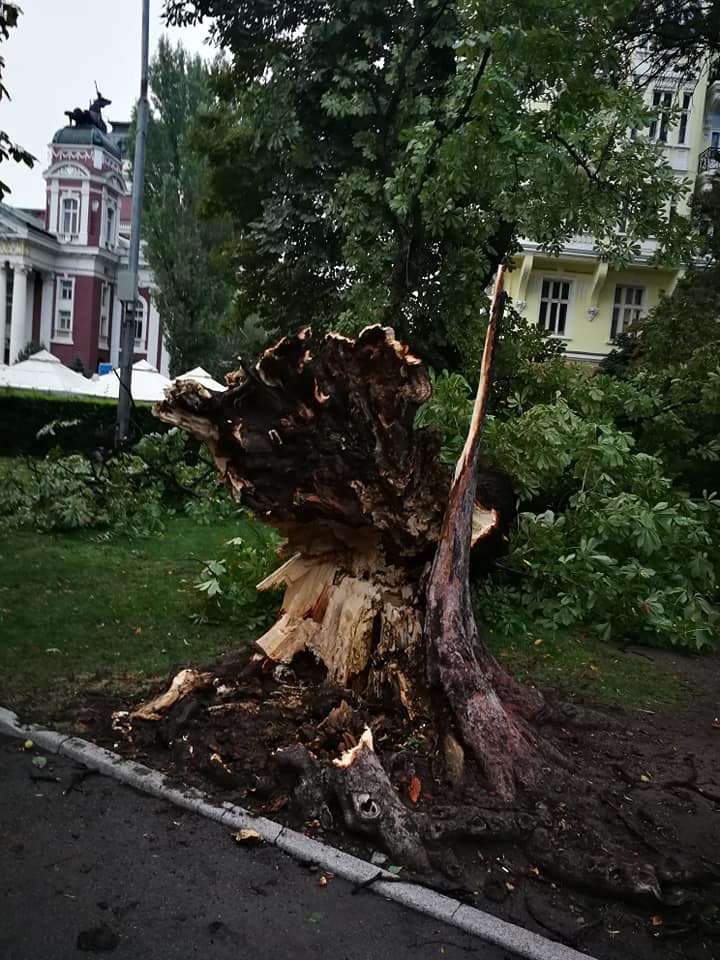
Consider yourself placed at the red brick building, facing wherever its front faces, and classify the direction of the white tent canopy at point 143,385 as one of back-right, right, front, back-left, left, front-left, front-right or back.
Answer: front-left

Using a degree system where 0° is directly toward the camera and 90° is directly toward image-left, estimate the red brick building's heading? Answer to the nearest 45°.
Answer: approximately 45°

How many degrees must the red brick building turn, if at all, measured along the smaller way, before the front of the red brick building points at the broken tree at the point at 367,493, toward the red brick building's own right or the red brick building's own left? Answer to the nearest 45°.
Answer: approximately 45° to the red brick building's own left

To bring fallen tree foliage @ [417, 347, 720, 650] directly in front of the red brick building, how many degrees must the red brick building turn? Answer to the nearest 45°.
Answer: approximately 45° to its left

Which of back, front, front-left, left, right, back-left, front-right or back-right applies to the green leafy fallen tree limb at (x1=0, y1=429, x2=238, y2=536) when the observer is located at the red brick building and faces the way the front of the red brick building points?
front-left

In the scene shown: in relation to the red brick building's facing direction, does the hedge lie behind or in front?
in front

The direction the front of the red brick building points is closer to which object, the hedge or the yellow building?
the hedge

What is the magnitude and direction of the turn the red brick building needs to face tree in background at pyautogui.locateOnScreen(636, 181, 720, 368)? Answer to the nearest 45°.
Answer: approximately 45° to its left

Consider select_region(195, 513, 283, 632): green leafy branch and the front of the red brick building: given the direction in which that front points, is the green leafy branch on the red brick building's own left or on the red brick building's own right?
on the red brick building's own left

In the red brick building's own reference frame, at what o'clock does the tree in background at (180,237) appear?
The tree in background is roughly at 10 o'clock from the red brick building.

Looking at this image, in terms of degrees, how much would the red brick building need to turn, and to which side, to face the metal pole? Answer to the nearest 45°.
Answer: approximately 45° to its left
